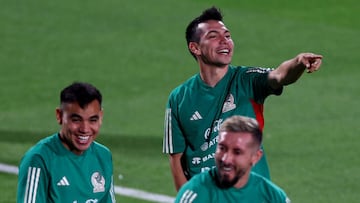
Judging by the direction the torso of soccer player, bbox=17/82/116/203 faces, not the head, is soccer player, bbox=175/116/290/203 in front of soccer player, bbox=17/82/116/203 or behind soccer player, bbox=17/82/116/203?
in front

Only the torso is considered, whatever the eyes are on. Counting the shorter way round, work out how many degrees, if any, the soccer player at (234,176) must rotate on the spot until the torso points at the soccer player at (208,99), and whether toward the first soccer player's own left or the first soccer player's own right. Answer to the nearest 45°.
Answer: approximately 180°

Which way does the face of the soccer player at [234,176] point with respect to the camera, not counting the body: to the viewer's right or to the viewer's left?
to the viewer's left

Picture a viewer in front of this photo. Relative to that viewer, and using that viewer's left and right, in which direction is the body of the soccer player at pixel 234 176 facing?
facing the viewer

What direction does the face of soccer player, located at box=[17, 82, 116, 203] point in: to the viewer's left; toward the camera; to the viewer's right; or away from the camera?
toward the camera

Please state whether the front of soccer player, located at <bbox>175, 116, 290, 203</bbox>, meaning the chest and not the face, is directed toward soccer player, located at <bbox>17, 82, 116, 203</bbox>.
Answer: no

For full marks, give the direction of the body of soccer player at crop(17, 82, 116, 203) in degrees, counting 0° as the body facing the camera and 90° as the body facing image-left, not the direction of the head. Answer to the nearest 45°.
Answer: approximately 315°

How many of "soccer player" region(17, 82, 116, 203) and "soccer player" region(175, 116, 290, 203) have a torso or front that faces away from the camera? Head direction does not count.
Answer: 0

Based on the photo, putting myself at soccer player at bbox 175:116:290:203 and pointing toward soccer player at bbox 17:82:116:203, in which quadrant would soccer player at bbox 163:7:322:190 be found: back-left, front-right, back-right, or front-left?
front-right
